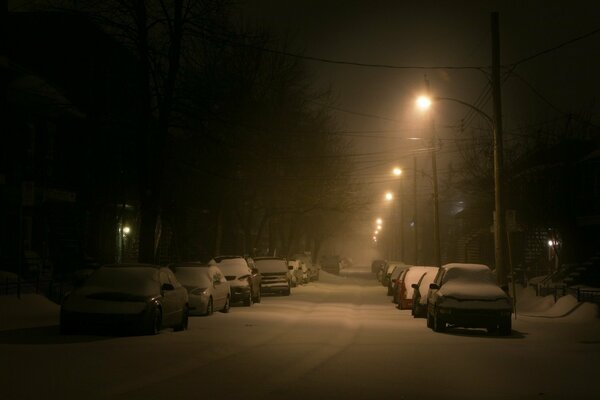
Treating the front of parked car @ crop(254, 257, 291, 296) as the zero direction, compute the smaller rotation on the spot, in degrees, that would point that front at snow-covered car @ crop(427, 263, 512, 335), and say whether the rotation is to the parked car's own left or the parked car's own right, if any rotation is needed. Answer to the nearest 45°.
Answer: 0° — it already faces it

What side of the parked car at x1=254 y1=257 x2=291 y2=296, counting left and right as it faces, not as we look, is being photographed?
front

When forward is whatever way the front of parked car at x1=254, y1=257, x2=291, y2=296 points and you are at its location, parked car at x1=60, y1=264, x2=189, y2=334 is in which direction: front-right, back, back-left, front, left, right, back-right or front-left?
front

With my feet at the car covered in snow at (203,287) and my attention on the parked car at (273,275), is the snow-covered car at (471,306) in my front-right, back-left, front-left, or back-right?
back-right
